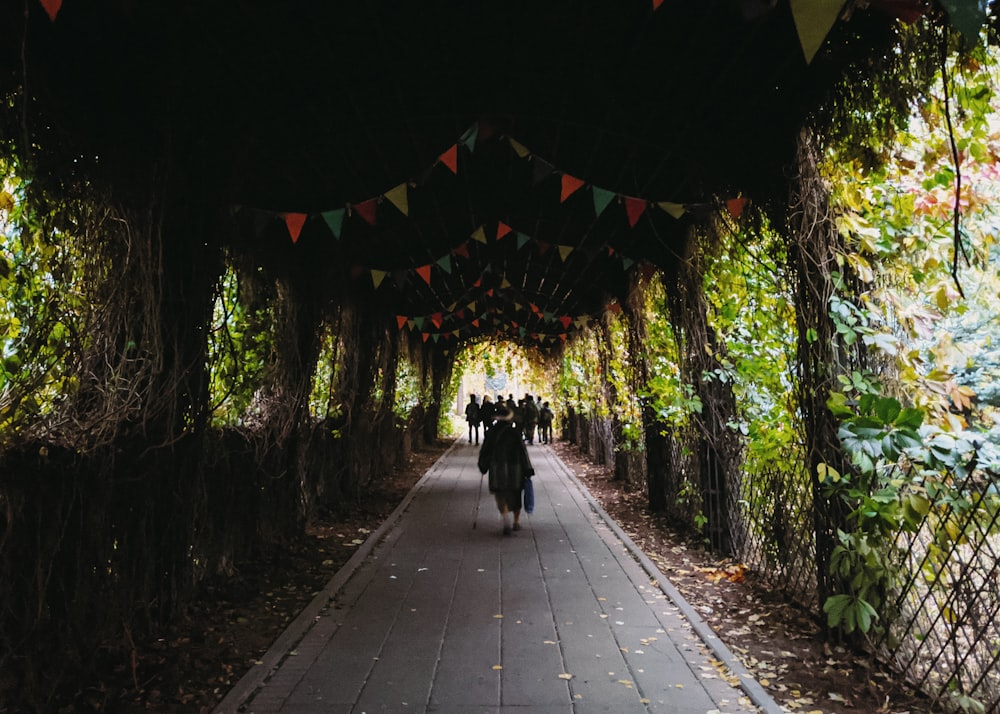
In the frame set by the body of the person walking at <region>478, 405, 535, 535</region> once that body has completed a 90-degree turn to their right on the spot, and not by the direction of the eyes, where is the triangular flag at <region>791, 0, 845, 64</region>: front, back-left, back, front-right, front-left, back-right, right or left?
right

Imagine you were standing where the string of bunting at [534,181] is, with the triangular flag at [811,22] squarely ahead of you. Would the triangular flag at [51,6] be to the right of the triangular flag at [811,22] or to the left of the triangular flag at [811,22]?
right

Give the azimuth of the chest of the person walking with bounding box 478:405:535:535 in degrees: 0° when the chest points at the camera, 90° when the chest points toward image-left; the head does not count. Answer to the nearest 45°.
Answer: approximately 180°

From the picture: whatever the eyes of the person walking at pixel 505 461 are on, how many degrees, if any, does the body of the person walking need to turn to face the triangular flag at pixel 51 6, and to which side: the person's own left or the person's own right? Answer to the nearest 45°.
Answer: approximately 180°
